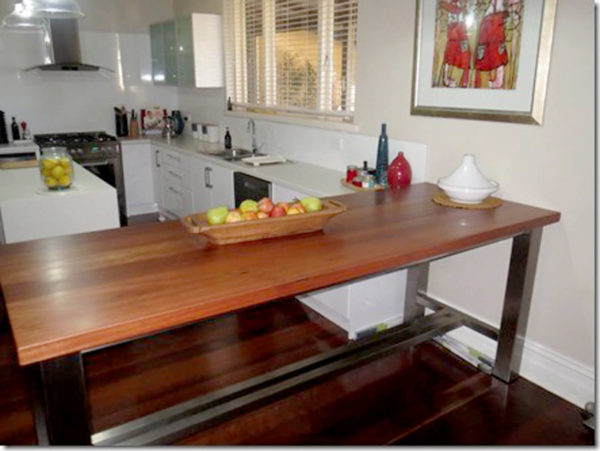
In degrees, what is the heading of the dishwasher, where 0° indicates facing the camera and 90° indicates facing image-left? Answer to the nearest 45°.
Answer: approximately 45°

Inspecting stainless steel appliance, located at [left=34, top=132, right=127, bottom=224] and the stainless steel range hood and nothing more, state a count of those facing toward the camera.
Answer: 2

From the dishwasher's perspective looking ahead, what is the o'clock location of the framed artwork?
The framed artwork is roughly at 9 o'clock from the dishwasher.

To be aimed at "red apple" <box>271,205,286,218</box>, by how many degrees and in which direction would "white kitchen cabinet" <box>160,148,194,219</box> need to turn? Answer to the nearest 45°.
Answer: approximately 45° to its left

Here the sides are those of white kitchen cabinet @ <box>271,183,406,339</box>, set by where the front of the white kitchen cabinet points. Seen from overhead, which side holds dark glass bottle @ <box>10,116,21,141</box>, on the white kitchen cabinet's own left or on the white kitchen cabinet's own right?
on the white kitchen cabinet's own right

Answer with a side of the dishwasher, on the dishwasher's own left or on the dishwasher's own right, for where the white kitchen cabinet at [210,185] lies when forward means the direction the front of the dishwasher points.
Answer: on the dishwasher's own right

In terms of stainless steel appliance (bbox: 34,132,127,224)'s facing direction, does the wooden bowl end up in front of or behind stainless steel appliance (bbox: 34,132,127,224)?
in front

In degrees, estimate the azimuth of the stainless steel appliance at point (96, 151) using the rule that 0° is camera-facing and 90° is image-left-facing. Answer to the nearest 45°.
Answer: approximately 0°

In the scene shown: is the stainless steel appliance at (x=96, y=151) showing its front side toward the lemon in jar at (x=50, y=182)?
yes

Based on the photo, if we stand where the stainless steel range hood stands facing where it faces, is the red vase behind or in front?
in front

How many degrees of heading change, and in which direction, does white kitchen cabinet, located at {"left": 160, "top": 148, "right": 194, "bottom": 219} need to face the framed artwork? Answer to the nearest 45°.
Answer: approximately 90° to its left
